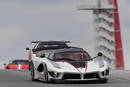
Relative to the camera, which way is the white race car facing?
toward the camera
